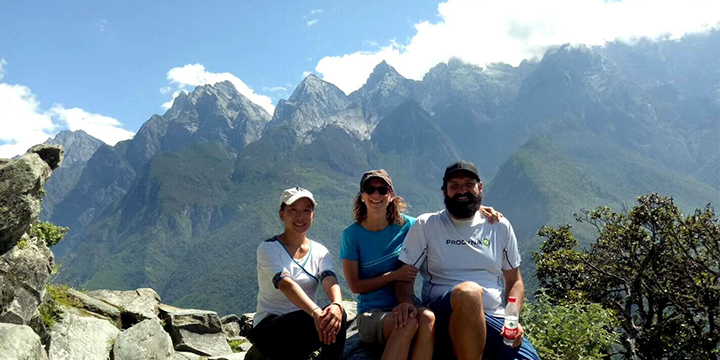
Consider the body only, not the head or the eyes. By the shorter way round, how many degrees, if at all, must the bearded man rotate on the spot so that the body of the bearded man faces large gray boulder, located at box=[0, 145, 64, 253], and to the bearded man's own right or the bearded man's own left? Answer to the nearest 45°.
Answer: approximately 90° to the bearded man's own right

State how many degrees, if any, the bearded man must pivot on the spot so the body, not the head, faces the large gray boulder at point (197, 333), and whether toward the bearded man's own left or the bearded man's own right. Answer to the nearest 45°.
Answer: approximately 135° to the bearded man's own right

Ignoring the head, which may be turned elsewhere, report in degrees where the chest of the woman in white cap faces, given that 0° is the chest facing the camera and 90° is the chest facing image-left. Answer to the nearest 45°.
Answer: approximately 315°

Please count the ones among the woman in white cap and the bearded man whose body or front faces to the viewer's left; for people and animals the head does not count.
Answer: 0

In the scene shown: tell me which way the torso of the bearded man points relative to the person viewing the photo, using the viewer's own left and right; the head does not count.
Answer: facing the viewer

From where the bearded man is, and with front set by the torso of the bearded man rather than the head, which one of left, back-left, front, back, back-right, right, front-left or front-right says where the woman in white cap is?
right
